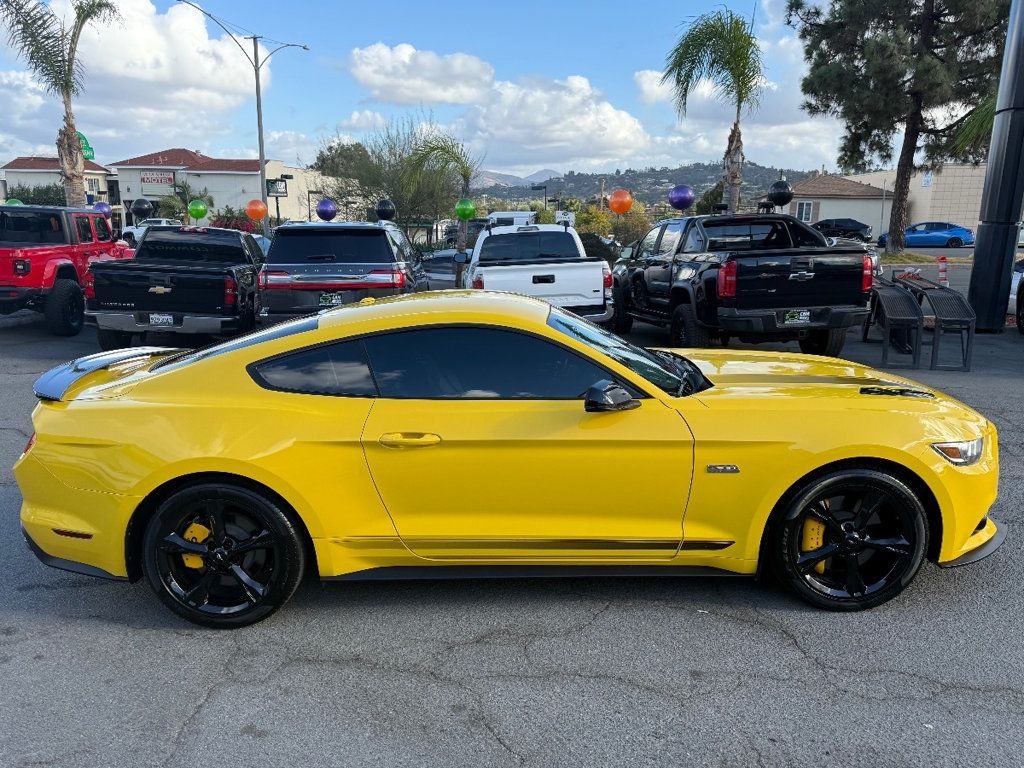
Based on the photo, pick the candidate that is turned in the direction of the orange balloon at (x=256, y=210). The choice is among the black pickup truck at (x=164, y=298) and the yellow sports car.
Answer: the black pickup truck

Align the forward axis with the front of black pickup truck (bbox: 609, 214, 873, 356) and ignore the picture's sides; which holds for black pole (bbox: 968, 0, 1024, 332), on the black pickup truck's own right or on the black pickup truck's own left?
on the black pickup truck's own right

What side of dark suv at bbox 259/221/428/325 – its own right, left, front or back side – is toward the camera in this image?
back

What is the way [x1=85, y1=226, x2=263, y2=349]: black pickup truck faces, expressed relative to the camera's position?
facing away from the viewer

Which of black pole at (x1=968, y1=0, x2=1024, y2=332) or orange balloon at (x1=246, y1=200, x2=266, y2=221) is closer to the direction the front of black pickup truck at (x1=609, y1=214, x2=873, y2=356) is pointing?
the orange balloon

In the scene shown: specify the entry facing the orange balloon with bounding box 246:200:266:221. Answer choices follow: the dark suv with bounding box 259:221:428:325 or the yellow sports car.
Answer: the dark suv

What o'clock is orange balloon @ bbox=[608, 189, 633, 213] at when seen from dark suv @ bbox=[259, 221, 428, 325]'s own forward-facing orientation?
The orange balloon is roughly at 1 o'clock from the dark suv.

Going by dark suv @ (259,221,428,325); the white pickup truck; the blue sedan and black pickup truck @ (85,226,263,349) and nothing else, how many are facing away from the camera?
3

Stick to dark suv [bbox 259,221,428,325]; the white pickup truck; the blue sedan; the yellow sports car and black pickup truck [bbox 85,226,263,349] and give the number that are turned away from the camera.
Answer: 3

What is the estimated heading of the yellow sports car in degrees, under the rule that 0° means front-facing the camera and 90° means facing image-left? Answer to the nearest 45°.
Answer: approximately 270°

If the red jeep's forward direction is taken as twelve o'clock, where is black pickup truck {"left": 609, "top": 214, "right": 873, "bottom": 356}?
The black pickup truck is roughly at 3 o'clock from the red jeep.
